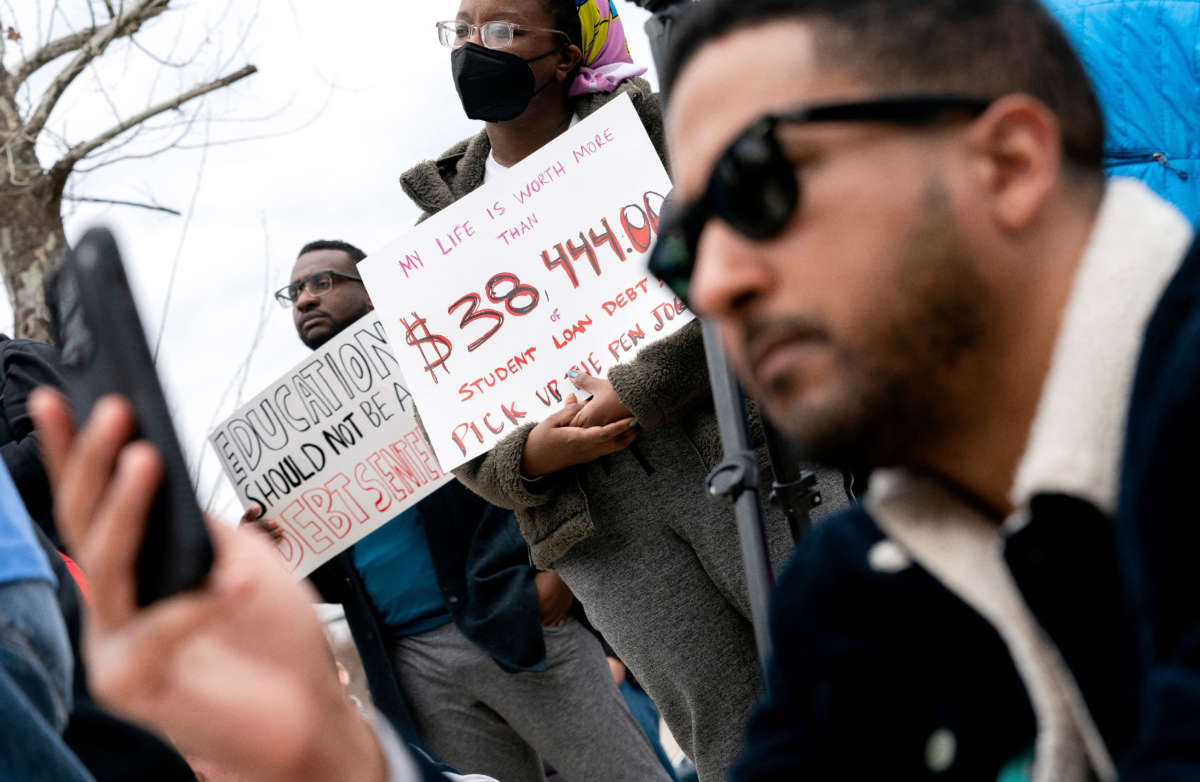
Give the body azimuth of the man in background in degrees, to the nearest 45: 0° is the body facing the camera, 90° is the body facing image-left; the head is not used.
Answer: approximately 45°

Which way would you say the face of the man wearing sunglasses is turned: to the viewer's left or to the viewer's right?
to the viewer's left

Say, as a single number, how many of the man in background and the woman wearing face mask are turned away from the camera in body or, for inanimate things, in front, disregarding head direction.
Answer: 0

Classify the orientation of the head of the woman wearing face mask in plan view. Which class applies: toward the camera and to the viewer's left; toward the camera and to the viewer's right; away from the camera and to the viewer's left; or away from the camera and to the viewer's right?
toward the camera and to the viewer's left

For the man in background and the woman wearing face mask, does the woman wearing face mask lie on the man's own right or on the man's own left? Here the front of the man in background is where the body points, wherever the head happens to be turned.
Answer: on the man's own left

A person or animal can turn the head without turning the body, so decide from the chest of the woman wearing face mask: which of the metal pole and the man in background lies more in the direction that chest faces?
the metal pole

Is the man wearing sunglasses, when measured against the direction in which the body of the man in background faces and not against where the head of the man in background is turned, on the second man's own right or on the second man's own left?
on the second man's own left

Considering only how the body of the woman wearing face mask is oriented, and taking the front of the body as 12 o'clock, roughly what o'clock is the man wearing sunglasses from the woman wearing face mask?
The man wearing sunglasses is roughly at 10 o'clock from the woman wearing face mask.

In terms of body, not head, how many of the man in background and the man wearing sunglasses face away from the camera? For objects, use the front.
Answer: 0

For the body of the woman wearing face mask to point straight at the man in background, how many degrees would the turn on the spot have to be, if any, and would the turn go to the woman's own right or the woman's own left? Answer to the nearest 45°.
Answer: approximately 90° to the woman's own right
